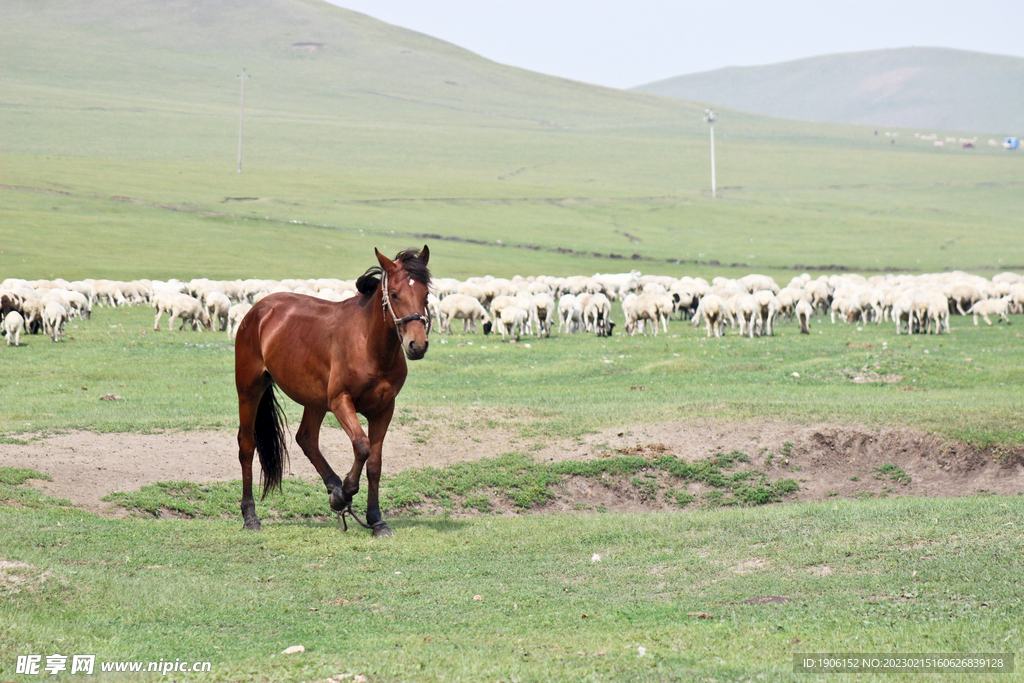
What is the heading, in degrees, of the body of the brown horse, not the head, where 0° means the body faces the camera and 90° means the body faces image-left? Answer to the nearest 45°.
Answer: approximately 315°

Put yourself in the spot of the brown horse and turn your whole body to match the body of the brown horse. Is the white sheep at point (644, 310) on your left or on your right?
on your left

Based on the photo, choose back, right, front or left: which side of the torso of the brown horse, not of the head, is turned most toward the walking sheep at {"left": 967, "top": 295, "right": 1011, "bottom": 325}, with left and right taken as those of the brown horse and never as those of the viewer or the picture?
left

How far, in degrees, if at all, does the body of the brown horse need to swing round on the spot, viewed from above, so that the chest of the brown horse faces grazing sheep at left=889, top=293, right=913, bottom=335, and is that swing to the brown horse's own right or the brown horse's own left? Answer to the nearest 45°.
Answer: approximately 90° to the brown horse's own left
